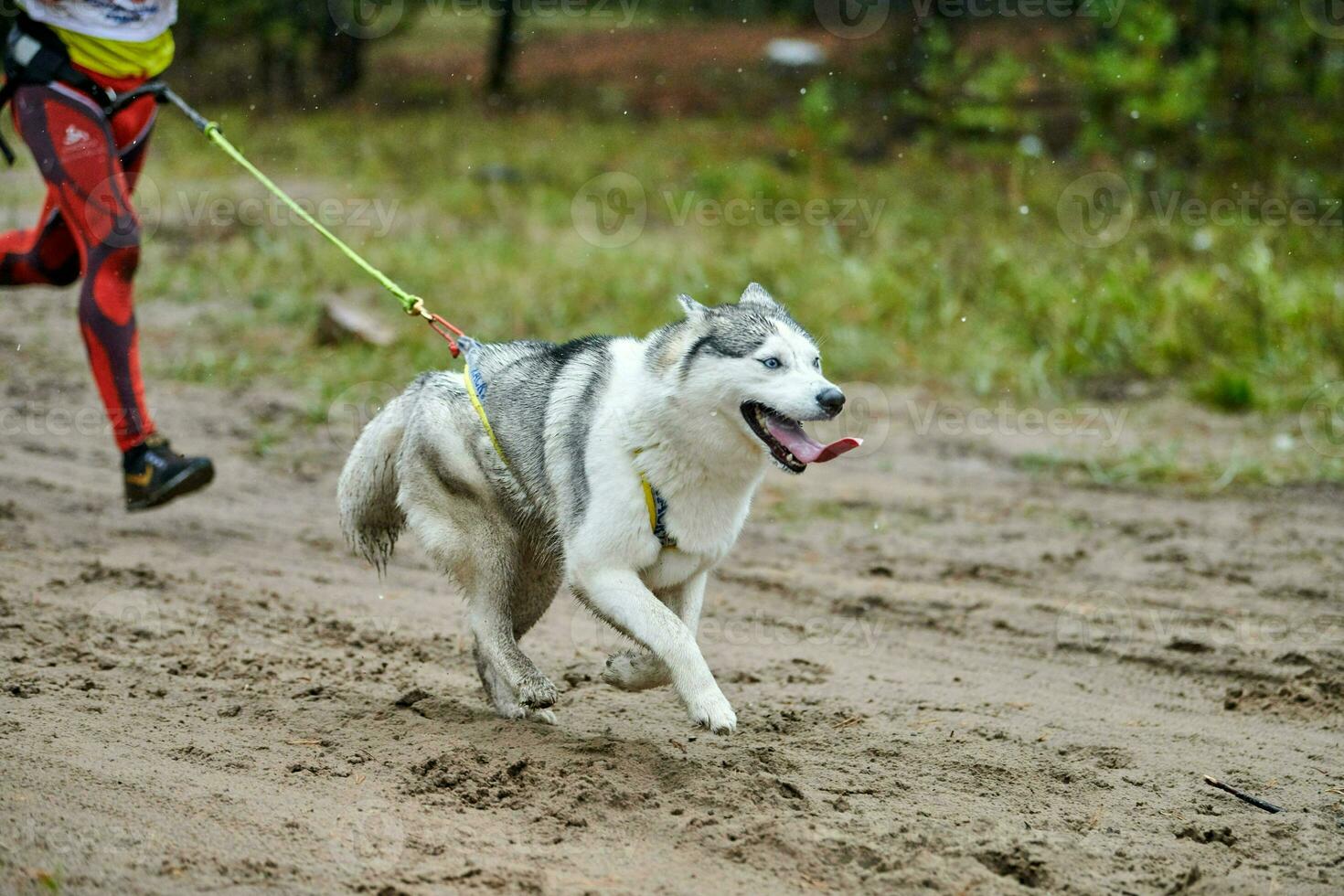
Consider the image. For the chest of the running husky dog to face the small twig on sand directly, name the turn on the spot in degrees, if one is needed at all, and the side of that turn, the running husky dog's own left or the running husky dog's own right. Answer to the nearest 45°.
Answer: approximately 45° to the running husky dog's own left

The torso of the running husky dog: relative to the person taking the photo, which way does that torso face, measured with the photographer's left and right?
facing the viewer and to the right of the viewer

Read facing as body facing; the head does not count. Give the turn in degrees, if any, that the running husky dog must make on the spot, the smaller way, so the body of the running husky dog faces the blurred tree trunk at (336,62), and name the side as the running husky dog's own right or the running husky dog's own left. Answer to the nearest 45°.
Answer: approximately 135° to the running husky dog's own left

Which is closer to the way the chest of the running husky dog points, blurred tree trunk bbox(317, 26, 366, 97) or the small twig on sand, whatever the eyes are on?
the small twig on sand

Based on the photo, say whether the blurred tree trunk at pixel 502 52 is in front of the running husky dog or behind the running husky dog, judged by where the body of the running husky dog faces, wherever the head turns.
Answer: behind
